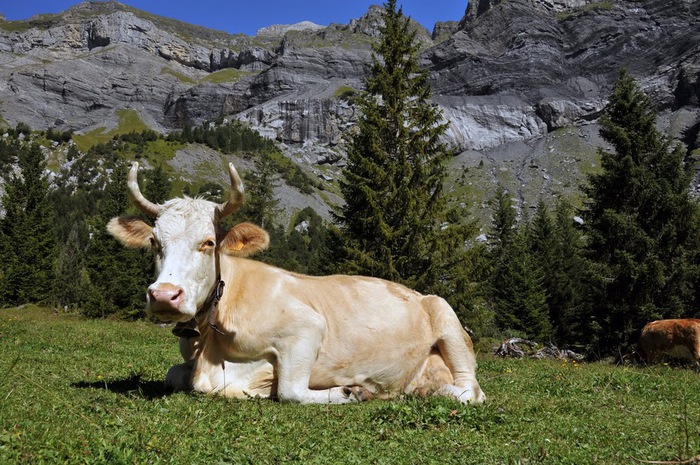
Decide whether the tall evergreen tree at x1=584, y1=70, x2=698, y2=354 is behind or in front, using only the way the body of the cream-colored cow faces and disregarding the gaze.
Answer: behind

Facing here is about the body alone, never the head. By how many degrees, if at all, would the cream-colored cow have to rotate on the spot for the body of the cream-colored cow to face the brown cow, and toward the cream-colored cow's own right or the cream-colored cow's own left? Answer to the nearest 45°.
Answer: approximately 180°

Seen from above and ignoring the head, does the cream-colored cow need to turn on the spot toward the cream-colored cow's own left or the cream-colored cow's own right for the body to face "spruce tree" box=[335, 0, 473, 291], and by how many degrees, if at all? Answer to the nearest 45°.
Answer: approximately 135° to the cream-colored cow's own right

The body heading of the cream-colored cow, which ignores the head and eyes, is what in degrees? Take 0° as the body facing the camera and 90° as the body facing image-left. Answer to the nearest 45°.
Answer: approximately 45°
